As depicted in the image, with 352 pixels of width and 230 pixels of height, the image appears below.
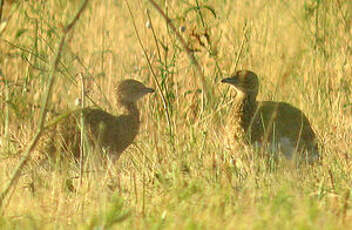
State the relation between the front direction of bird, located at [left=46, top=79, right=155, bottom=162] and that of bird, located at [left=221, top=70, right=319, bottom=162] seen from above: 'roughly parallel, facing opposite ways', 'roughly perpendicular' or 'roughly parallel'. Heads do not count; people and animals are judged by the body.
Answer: roughly parallel, facing opposite ways

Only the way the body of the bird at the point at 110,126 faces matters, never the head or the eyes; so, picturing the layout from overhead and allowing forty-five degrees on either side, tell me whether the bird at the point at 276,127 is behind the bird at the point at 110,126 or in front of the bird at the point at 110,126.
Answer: in front

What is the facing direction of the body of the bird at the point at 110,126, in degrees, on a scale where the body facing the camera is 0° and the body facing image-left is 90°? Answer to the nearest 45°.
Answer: approximately 270°

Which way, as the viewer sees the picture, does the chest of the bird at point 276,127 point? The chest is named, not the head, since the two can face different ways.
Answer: to the viewer's left

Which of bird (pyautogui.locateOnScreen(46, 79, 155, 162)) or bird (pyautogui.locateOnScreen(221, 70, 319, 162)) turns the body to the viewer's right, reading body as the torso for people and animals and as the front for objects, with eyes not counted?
bird (pyautogui.locateOnScreen(46, 79, 155, 162))

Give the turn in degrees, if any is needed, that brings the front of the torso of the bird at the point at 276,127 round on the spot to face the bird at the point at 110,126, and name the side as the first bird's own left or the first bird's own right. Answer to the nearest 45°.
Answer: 0° — it already faces it

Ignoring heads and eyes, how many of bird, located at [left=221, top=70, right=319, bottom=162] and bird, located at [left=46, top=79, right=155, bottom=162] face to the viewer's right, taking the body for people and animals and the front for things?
1
